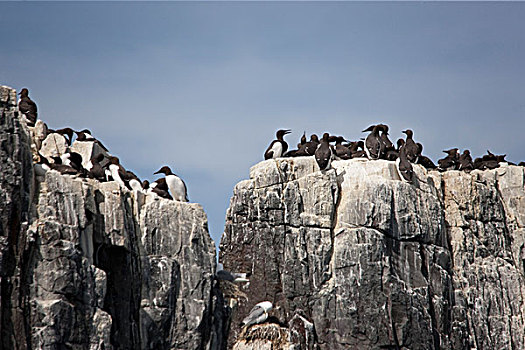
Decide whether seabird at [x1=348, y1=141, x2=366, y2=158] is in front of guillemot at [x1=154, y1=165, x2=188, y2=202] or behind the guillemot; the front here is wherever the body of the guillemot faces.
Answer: behind

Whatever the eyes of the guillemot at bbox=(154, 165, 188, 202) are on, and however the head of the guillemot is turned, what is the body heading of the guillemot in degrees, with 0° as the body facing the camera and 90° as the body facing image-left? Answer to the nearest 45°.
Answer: approximately 45°

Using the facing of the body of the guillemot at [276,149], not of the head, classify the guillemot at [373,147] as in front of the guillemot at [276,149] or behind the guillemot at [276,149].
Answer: in front

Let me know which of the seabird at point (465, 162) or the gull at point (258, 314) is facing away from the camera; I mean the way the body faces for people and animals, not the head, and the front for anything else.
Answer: the seabird

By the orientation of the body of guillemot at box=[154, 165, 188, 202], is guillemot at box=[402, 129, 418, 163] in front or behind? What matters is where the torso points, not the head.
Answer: behind

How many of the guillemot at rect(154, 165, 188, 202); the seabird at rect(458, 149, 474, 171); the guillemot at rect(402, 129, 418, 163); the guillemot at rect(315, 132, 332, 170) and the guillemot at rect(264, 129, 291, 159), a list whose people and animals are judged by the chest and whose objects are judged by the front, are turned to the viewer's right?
1

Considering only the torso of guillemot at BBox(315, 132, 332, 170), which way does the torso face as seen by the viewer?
away from the camera

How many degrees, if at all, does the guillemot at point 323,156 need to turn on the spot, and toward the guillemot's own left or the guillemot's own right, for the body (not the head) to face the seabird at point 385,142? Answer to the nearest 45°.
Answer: approximately 45° to the guillemot's own right

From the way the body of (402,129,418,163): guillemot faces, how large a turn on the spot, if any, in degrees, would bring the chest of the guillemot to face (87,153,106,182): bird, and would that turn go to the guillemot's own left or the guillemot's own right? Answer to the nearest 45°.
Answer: approximately 90° to the guillemot's own left

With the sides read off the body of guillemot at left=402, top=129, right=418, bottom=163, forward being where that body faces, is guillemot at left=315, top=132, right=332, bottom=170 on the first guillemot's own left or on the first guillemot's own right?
on the first guillemot's own left

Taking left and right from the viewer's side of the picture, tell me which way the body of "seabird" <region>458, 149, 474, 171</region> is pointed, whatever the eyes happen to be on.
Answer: facing away from the viewer
